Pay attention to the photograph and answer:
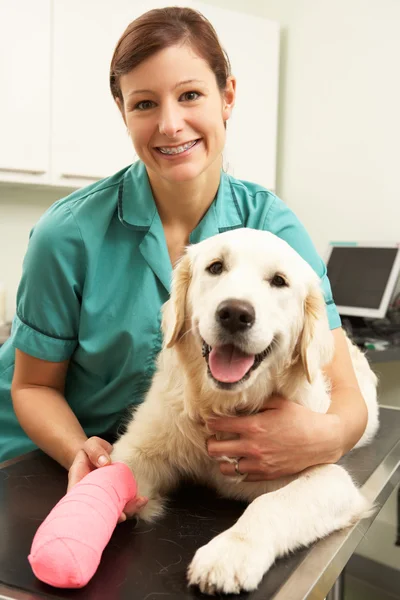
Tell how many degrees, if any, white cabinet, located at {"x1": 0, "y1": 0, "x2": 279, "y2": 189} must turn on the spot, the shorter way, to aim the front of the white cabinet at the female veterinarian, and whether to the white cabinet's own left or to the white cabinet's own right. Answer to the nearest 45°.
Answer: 0° — it already faces them

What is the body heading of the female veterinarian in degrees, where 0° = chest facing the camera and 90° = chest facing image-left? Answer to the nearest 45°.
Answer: approximately 0°

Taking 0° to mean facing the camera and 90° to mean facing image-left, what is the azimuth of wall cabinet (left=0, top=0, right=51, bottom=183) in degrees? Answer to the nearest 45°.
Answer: approximately 0°

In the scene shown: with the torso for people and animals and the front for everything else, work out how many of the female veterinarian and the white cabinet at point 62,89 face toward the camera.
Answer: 2

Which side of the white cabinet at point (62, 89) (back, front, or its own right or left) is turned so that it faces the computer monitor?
left

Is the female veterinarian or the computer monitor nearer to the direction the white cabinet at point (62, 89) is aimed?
the female veterinarian
